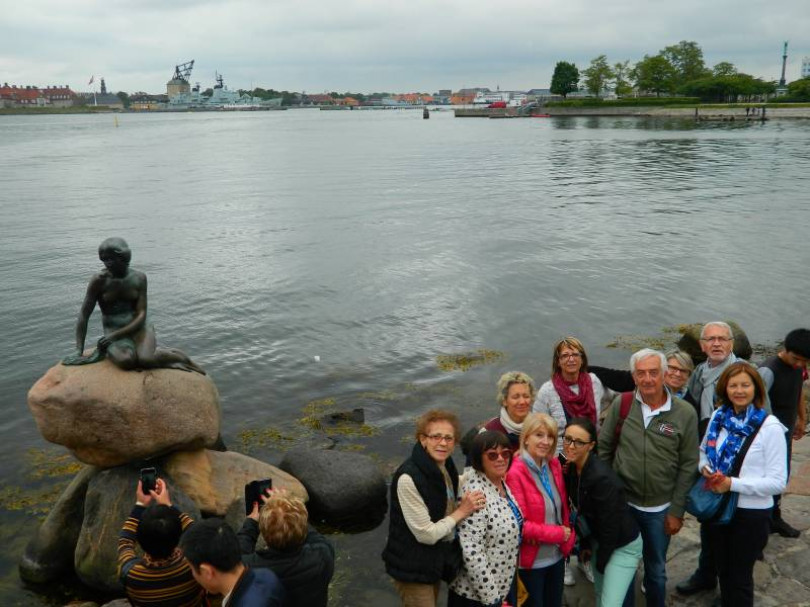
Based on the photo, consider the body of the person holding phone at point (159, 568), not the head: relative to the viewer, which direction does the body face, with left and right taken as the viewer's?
facing away from the viewer

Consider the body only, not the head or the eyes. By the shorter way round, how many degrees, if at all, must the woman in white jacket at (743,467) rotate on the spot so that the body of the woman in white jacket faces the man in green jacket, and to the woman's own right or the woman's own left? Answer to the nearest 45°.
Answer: approximately 45° to the woman's own right

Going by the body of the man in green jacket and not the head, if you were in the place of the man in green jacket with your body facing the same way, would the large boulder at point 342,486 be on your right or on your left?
on your right

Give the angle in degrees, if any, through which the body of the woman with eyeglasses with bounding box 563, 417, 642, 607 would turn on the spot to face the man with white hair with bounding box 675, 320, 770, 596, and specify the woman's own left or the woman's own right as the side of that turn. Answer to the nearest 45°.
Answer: approximately 180°

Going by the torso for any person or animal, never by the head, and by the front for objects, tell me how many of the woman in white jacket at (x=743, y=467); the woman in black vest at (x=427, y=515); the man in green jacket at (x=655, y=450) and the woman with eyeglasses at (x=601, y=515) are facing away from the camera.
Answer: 0

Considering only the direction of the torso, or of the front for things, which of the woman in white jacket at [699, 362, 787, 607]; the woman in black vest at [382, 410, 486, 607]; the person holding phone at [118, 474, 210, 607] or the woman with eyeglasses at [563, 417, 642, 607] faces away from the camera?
the person holding phone

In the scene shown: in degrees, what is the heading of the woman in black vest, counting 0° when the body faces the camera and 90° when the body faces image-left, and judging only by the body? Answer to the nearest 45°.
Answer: approximately 315°

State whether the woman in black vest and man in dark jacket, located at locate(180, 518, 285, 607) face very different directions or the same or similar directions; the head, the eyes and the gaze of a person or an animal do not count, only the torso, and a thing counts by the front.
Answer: very different directions

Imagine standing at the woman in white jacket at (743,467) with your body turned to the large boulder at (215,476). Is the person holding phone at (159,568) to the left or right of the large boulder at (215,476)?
left

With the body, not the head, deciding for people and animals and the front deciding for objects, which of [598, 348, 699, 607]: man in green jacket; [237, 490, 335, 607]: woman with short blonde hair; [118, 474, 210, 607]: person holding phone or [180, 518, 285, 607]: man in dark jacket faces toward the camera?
the man in green jacket
